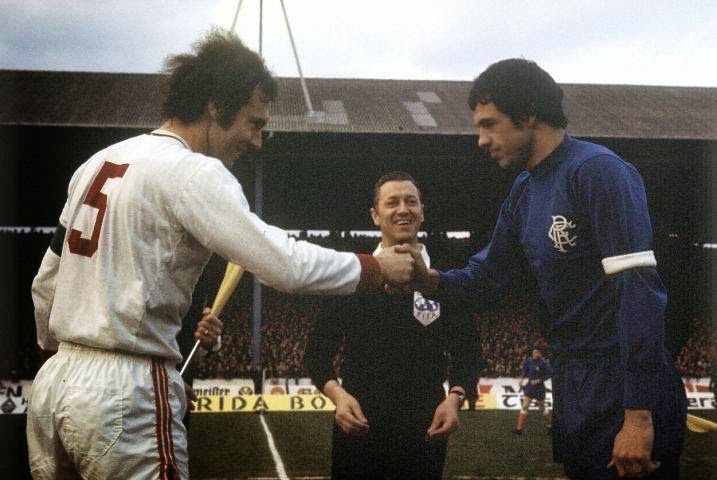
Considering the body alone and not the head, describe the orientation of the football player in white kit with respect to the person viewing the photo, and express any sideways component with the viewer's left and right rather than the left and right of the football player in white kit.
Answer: facing away from the viewer and to the right of the viewer

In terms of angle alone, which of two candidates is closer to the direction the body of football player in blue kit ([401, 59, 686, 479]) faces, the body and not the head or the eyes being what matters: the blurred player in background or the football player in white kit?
the football player in white kit

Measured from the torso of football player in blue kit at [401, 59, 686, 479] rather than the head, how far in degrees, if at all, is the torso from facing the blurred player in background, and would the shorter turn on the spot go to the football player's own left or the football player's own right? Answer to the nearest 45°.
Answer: approximately 135° to the football player's own right

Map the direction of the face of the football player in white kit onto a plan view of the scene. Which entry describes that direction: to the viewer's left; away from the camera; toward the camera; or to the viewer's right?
to the viewer's right

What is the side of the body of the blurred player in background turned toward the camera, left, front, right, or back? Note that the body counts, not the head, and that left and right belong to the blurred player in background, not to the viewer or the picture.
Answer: front

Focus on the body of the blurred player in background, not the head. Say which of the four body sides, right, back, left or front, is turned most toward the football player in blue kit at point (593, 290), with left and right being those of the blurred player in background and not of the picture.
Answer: front

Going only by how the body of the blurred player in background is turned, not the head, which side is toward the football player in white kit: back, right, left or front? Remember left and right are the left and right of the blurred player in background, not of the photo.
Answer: front

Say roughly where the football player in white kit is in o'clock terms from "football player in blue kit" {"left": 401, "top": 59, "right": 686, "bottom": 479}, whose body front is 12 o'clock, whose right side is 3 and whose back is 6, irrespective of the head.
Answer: The football player in white kit is roughly at 1 o'clock from the football player in blue kit.

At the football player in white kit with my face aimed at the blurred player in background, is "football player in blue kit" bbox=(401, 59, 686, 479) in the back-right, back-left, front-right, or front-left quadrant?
front-right

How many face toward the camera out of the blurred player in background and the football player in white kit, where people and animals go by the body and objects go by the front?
1

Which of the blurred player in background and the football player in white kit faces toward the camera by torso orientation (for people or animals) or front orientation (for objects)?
the blurred player in background
